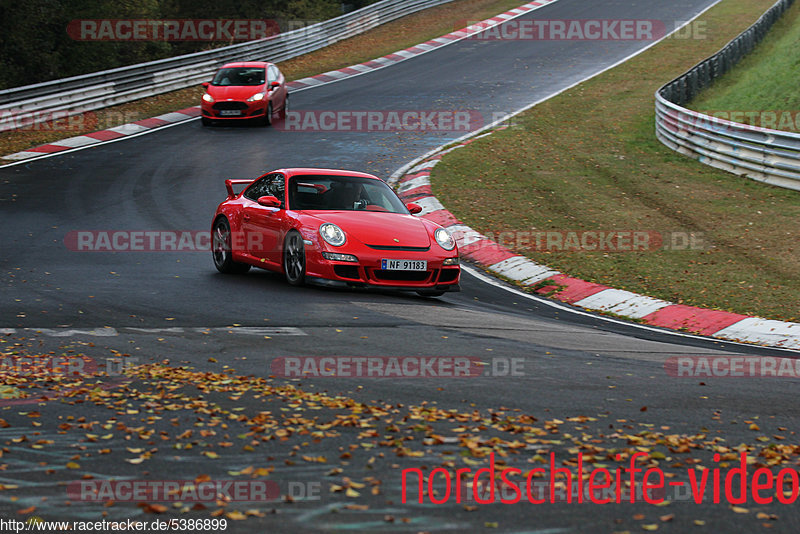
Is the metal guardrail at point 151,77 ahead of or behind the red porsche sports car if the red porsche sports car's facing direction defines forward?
behind

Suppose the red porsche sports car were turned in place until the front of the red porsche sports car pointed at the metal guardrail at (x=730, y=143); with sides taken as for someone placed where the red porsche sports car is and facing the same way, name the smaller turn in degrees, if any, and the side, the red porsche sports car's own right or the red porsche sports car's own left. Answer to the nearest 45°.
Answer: approximately 90° to the red porsche sports car's own left

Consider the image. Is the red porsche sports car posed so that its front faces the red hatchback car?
no

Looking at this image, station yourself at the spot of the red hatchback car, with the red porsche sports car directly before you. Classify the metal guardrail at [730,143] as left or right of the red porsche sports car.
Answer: left

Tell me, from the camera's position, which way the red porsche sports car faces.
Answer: facing the viewer and to the right of the viewer
